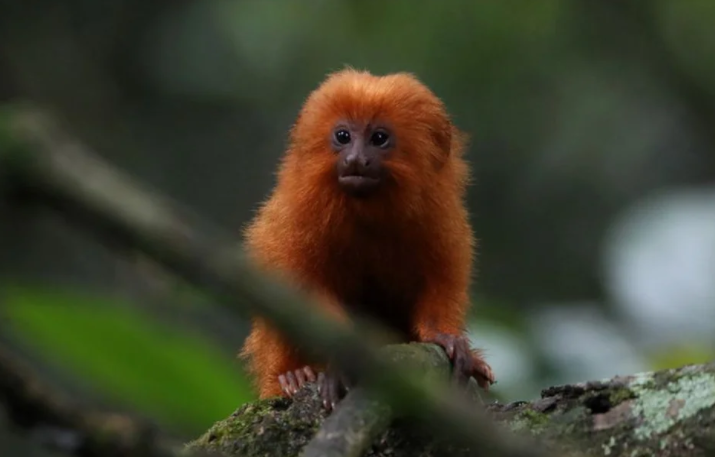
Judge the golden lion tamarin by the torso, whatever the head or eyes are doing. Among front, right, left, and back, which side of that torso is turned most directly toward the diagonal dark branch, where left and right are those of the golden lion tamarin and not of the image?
front

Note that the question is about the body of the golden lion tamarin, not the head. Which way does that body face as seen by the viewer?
toward the camera
